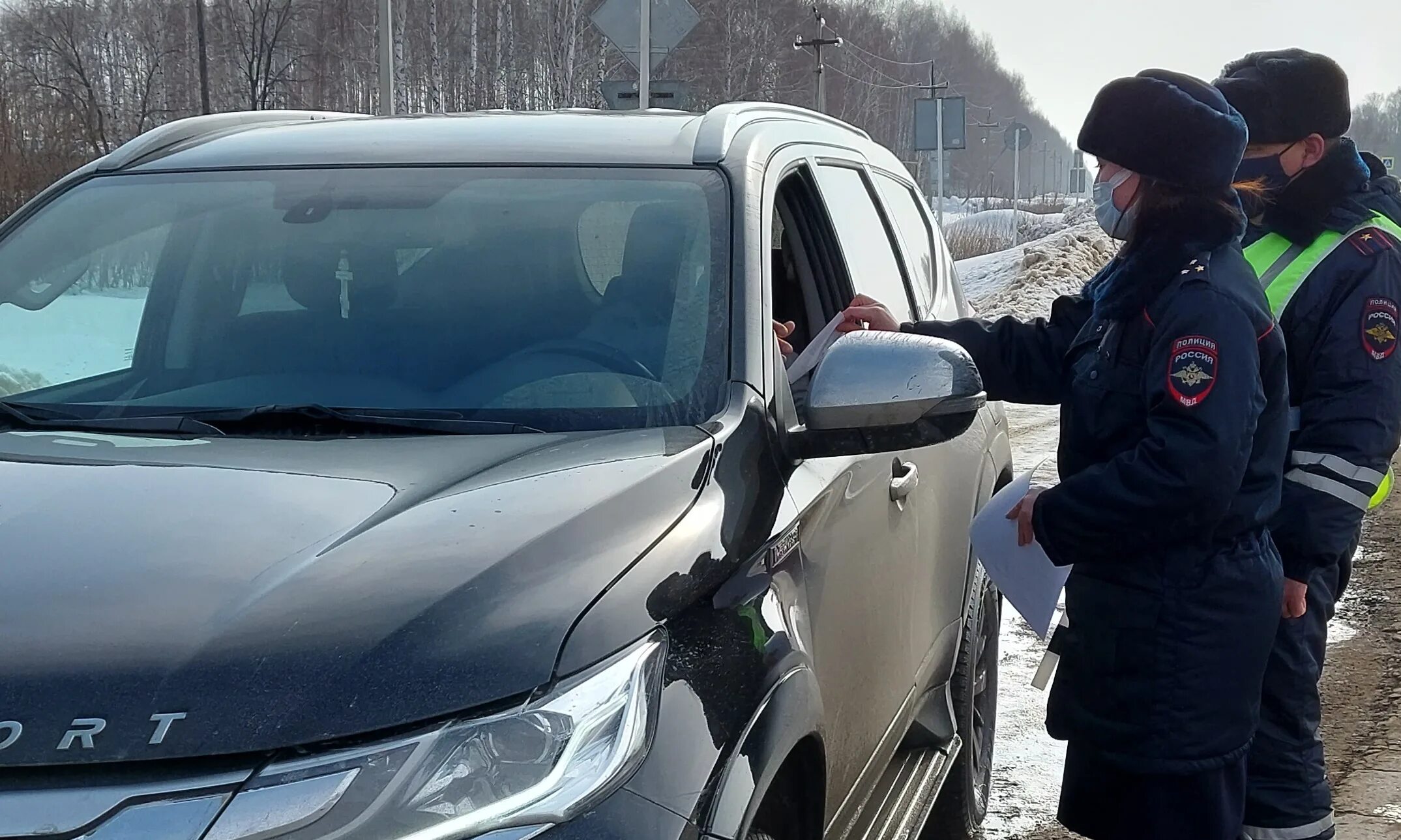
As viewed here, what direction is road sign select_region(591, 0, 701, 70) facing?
away from the camera

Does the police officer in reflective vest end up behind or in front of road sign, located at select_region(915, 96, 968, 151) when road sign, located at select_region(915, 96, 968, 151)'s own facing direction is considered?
behind

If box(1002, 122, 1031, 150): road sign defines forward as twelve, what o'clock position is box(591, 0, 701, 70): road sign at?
box(591, 0, 701, 70): road sign is roughly at 6 o'clock from box(1002, 122, 1031, 150): road sign.

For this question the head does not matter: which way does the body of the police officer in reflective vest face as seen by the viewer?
to the viewer's left

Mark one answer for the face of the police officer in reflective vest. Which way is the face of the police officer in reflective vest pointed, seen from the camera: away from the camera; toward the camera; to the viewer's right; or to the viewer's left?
to the viewer's left

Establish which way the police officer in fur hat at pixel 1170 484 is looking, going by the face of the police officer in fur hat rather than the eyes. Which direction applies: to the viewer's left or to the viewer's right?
to the viewer's left

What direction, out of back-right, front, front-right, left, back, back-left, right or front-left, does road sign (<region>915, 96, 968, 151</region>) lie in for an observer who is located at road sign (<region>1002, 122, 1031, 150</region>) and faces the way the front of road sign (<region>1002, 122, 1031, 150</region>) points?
back

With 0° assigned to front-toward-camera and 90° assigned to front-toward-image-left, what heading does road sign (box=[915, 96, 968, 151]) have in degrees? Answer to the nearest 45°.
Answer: approximately 180°

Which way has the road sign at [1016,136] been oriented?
away from the camera

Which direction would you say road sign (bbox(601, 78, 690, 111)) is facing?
away from the camera

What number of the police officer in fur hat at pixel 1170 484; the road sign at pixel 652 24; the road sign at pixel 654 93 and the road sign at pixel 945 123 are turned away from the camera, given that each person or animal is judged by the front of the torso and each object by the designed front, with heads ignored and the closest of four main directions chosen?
3

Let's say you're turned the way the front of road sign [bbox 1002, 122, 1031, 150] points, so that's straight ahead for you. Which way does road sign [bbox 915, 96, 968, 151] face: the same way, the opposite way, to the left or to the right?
the same way

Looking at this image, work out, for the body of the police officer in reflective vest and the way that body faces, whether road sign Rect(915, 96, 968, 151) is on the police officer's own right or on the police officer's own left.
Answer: on the police officer's own right

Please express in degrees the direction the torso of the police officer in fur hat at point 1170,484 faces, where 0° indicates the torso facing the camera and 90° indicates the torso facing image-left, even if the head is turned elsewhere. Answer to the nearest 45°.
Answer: approximately 90°
